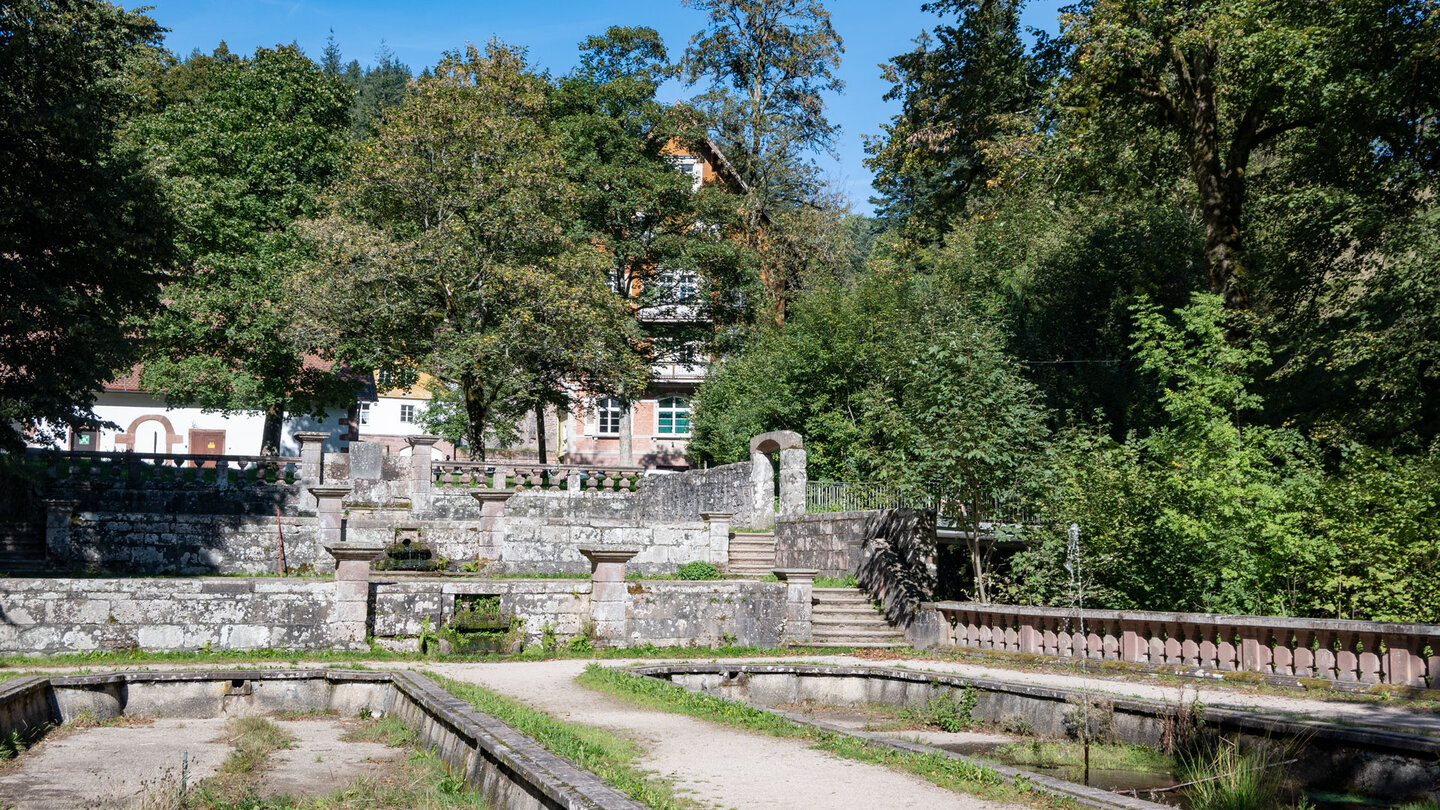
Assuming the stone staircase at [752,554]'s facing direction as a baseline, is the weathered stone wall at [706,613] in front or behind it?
in front

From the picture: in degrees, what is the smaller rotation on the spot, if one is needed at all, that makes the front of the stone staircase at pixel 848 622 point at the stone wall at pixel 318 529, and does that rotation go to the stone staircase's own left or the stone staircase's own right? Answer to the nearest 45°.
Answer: approximately 90° to the stone staircase's own right

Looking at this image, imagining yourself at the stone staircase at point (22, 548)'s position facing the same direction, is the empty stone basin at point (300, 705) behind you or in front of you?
in front

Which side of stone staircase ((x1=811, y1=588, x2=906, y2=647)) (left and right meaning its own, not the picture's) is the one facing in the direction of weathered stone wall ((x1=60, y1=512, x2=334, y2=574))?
right

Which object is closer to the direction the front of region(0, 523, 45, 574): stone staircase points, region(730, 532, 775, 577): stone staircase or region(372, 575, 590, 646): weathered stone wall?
the weathered stone wall

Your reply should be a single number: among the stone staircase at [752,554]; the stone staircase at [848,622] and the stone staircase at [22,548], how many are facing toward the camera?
3

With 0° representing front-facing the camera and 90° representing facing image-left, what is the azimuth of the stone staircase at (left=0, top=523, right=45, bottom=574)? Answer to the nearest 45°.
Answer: approximately 0°

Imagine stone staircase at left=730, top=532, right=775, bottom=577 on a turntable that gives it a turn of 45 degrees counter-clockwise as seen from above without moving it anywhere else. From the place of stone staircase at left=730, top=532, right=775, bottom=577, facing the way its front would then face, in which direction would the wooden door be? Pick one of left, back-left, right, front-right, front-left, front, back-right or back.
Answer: back

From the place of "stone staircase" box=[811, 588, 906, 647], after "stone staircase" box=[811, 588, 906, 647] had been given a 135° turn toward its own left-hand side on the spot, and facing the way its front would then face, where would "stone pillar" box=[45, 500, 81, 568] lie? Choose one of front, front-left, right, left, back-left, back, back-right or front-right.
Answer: back-left

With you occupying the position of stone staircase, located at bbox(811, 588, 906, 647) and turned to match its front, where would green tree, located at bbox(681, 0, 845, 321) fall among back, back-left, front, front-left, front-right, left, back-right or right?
back

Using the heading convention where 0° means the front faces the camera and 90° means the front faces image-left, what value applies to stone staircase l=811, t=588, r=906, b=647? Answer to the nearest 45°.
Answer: approximately 0°

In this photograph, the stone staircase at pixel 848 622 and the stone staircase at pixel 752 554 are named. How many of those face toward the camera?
2
